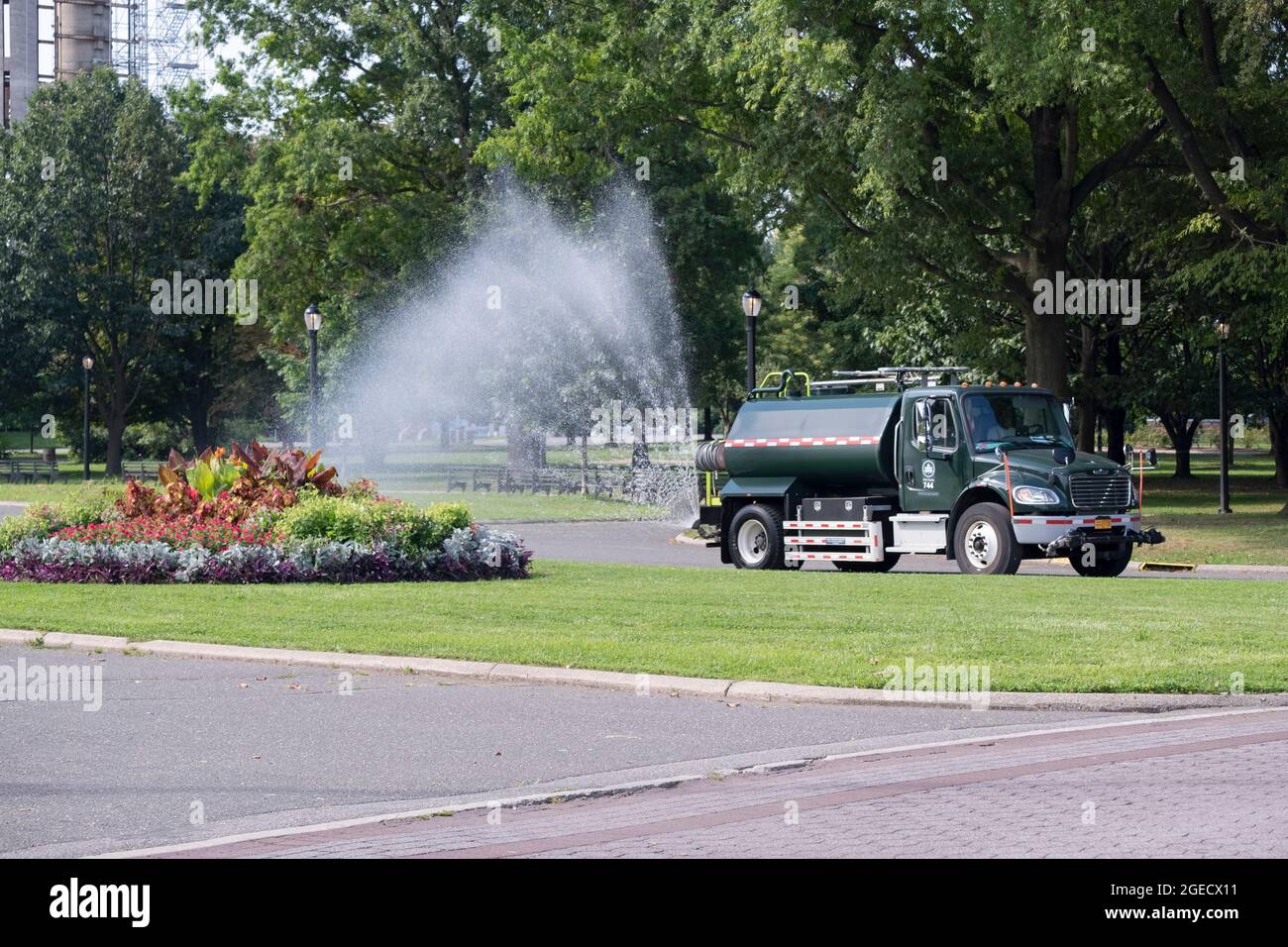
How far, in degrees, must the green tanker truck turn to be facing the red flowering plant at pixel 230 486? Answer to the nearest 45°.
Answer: approximately 135° to its right

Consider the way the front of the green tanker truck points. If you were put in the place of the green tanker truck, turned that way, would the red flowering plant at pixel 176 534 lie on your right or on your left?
on your right

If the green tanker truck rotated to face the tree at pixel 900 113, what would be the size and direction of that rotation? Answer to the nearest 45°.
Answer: approximately 135° to its left

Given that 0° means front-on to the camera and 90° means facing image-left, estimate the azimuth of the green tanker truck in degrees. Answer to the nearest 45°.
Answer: approximately 315°

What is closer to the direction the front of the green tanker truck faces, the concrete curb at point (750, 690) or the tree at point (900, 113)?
the concrete curb

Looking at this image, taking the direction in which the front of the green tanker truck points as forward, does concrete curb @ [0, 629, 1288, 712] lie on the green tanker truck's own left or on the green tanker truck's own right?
on the green tanker truck's own right

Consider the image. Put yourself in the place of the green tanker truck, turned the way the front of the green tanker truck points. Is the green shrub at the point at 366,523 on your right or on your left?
on your right
